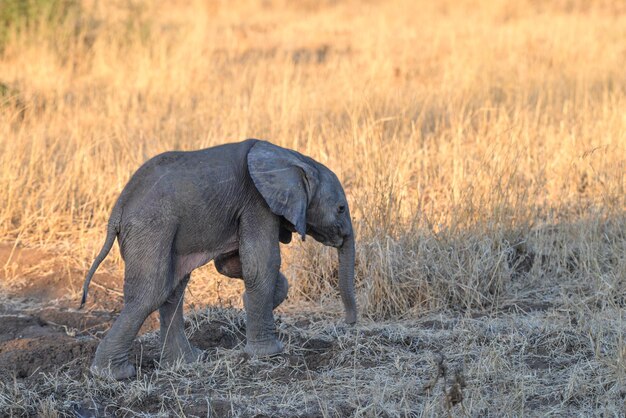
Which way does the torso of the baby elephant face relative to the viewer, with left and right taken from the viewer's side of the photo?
facing to the right of the viewer
